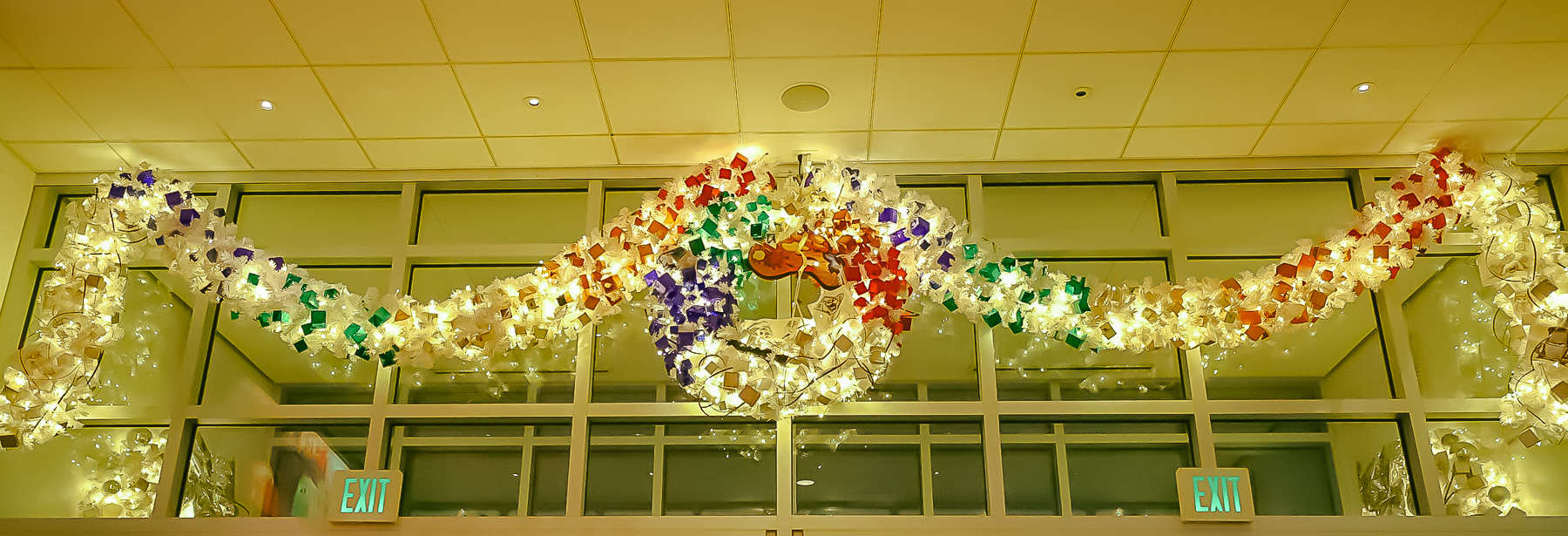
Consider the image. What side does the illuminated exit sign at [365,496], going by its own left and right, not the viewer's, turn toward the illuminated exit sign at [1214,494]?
left

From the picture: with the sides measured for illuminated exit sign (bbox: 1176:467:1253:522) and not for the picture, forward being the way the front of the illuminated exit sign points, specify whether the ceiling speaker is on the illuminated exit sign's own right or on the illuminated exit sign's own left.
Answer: on the illuminated exit sign's own right

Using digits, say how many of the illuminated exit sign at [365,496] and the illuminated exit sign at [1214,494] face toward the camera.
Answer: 2

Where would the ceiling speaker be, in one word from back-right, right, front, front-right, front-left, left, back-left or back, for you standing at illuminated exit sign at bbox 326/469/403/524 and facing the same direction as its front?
front-left

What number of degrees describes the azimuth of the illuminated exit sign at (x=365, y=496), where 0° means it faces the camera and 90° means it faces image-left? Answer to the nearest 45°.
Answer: approximately 0°

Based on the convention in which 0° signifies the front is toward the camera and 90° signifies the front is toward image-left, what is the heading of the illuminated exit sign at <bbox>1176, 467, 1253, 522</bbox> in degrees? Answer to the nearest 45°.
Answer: approximately 0°

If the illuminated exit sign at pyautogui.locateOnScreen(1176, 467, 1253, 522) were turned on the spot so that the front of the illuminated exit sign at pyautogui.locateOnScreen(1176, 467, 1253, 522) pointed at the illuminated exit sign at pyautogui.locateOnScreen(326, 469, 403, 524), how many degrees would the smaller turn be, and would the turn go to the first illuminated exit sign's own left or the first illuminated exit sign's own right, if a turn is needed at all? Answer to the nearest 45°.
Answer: approximately 90° to the first illuminated exit sign's own right

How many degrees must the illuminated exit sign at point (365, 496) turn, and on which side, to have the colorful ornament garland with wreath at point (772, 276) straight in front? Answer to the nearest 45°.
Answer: approximately 45° to its left
